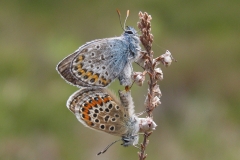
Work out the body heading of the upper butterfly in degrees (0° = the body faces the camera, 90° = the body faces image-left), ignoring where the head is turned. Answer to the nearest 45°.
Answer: approximately 270°
